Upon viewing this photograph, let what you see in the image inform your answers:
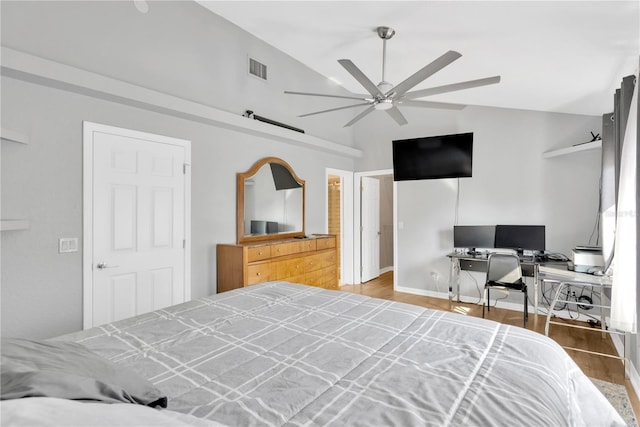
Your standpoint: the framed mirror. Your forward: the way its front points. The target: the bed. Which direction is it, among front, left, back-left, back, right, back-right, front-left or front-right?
front-right

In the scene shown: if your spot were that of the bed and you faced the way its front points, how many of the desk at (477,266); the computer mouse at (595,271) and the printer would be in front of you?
3

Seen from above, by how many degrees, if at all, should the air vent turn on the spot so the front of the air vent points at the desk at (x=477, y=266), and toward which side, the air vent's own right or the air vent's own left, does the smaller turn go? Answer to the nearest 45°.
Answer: approximately 45° to the air vent's own left

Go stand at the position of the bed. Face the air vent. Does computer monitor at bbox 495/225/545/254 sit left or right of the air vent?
right

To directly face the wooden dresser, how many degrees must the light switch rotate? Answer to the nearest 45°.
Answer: approximately 45° to its left

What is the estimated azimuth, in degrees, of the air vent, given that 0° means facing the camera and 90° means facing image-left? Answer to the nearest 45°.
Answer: approximately 315°

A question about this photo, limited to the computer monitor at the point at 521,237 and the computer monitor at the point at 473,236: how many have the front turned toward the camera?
2

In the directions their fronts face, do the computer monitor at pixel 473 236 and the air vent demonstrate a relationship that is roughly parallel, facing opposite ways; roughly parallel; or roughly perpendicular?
roughly perpendicular

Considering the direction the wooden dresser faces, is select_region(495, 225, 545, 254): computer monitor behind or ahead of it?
ahead

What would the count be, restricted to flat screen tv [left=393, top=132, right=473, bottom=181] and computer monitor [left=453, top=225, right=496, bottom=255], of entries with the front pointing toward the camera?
2

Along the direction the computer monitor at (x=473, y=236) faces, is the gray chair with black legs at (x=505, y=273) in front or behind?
in front

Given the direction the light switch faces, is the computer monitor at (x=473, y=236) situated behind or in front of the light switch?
in front
